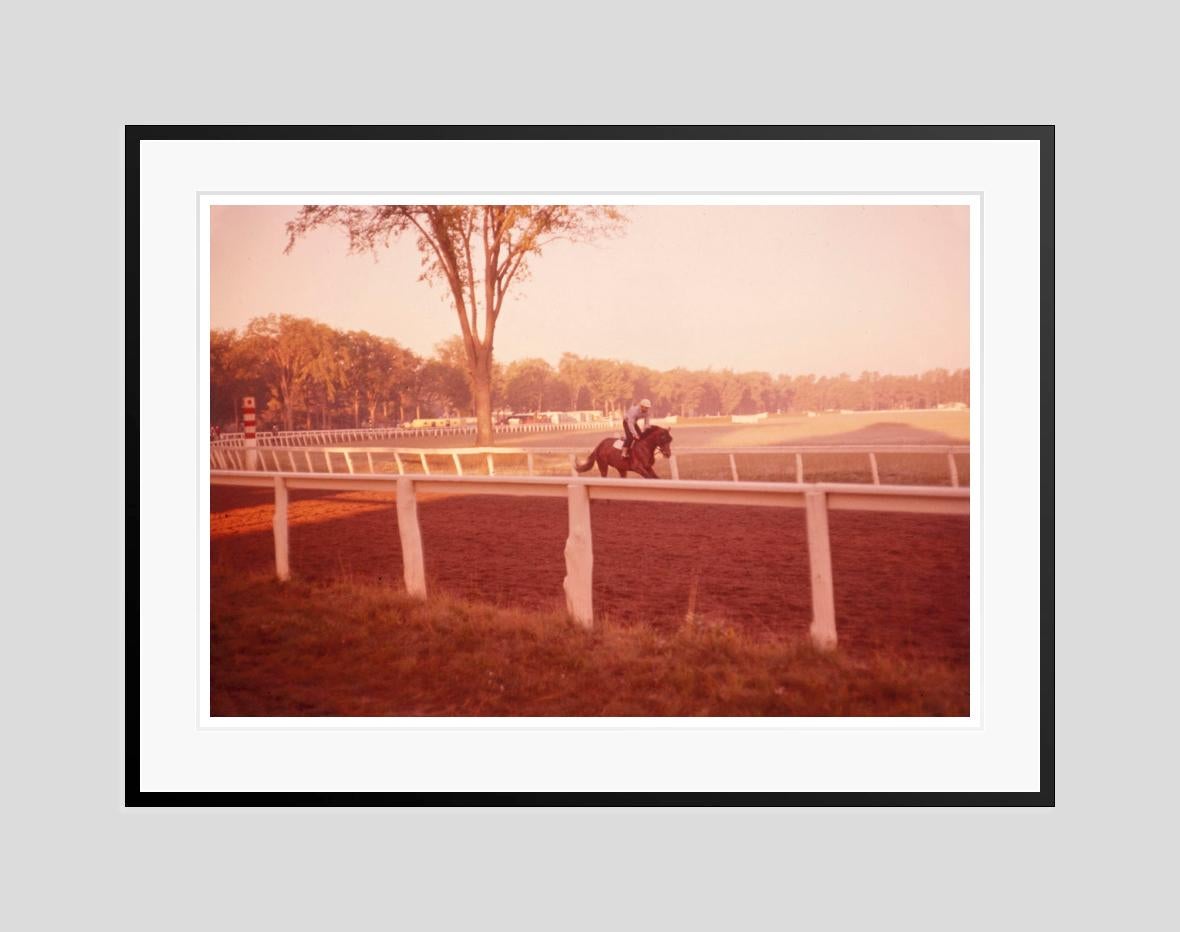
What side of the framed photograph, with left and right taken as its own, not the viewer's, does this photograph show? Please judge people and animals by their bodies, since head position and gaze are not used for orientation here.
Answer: front
